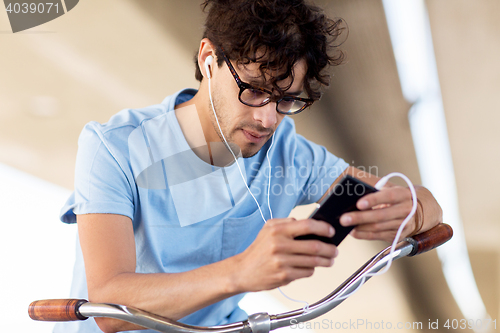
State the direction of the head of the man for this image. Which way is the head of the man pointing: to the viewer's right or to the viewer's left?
to the viewer's right

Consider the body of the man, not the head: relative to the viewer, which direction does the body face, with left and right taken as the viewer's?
facing the viewer and to the right of the viewer
